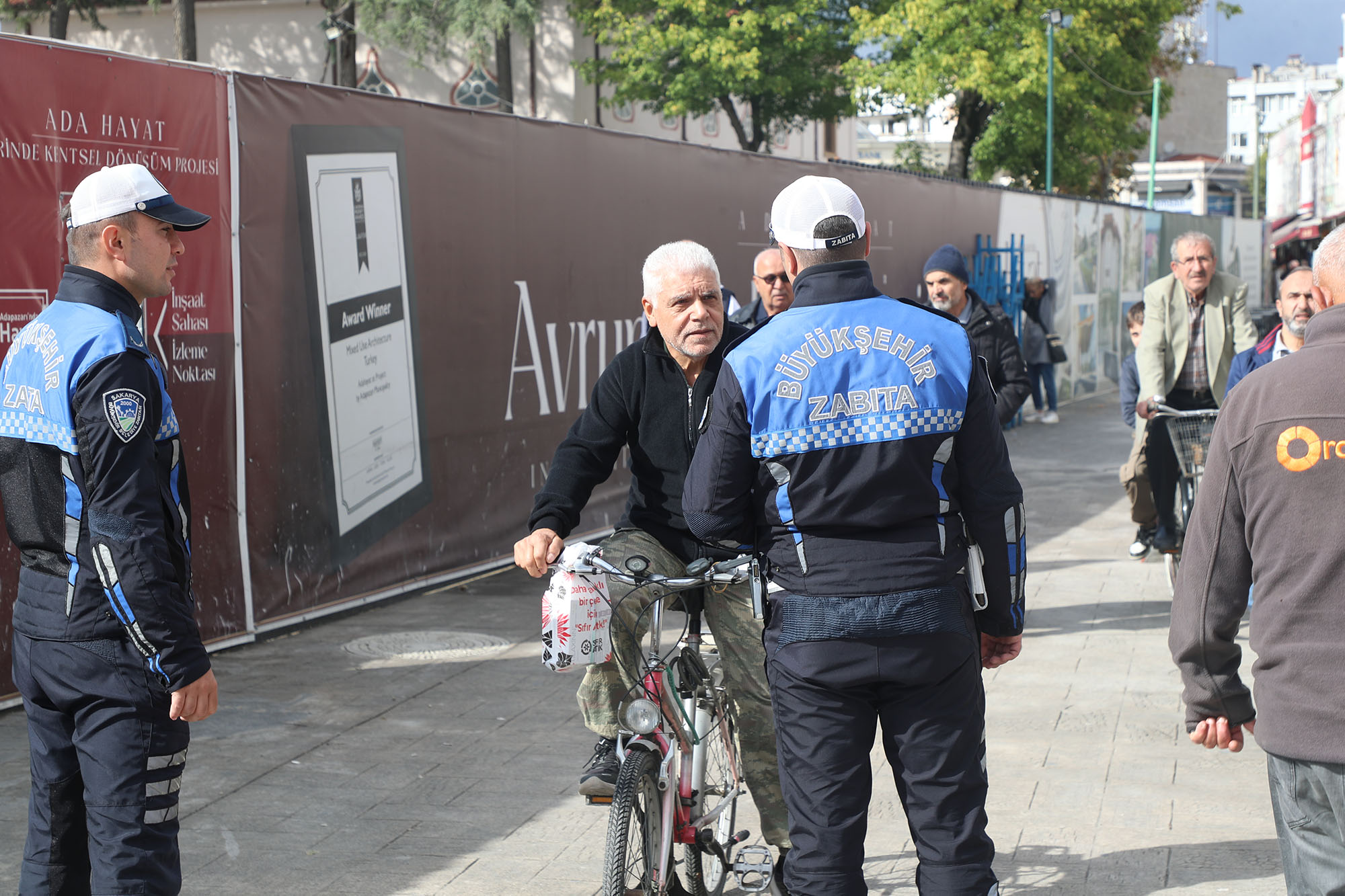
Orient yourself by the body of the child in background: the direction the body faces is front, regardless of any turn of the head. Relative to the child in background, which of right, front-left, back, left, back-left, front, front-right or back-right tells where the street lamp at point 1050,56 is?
back

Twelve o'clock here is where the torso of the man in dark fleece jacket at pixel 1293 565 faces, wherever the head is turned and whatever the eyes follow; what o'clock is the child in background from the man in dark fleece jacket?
The child in background is roughly at 12 o'clock from the man in dark fleece jacket.

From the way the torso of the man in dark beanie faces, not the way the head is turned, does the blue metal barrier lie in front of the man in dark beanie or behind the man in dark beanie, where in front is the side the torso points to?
behind

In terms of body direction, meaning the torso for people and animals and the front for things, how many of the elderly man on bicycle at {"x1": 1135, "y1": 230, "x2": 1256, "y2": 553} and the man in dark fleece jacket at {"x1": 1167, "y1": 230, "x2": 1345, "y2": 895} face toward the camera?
1

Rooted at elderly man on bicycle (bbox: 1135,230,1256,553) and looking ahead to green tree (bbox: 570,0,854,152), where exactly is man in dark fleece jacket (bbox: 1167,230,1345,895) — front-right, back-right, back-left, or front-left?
back-left

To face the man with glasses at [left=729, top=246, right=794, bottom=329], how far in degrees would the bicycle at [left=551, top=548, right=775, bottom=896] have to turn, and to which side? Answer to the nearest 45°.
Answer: approximately 135° to its right

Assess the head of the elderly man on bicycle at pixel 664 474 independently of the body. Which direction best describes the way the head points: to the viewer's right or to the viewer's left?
to the viewer's right
